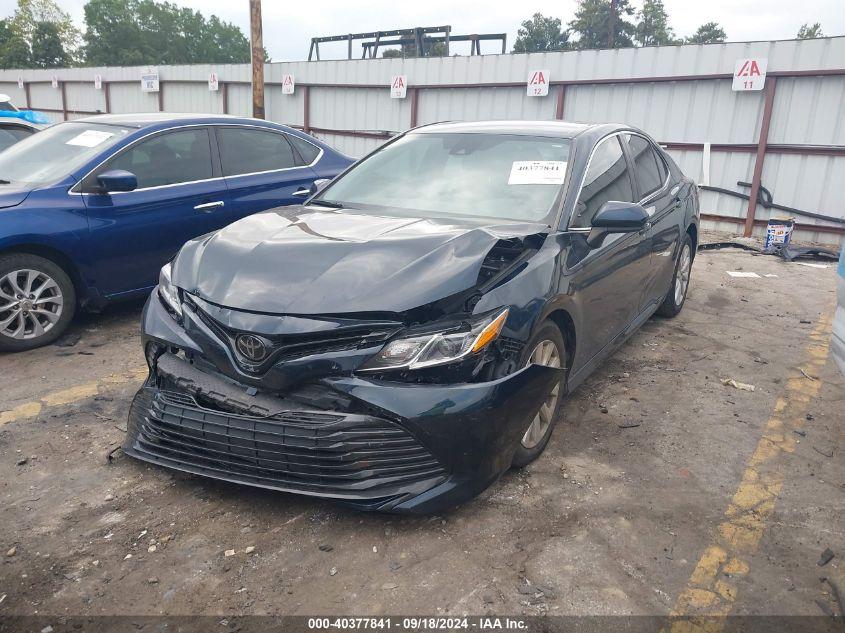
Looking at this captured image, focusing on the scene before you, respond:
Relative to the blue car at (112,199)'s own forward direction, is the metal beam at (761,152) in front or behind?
behind

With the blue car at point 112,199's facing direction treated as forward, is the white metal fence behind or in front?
behind

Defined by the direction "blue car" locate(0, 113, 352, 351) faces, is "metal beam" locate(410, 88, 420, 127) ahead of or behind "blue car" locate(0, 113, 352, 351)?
behind

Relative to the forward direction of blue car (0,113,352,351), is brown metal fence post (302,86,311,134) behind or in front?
behind

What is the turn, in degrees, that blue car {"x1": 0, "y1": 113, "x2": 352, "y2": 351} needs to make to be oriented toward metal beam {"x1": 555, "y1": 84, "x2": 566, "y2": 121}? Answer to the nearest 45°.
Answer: approximately 180°

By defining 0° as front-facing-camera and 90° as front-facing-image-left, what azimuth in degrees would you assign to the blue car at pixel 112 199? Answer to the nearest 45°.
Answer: approximately 45°
